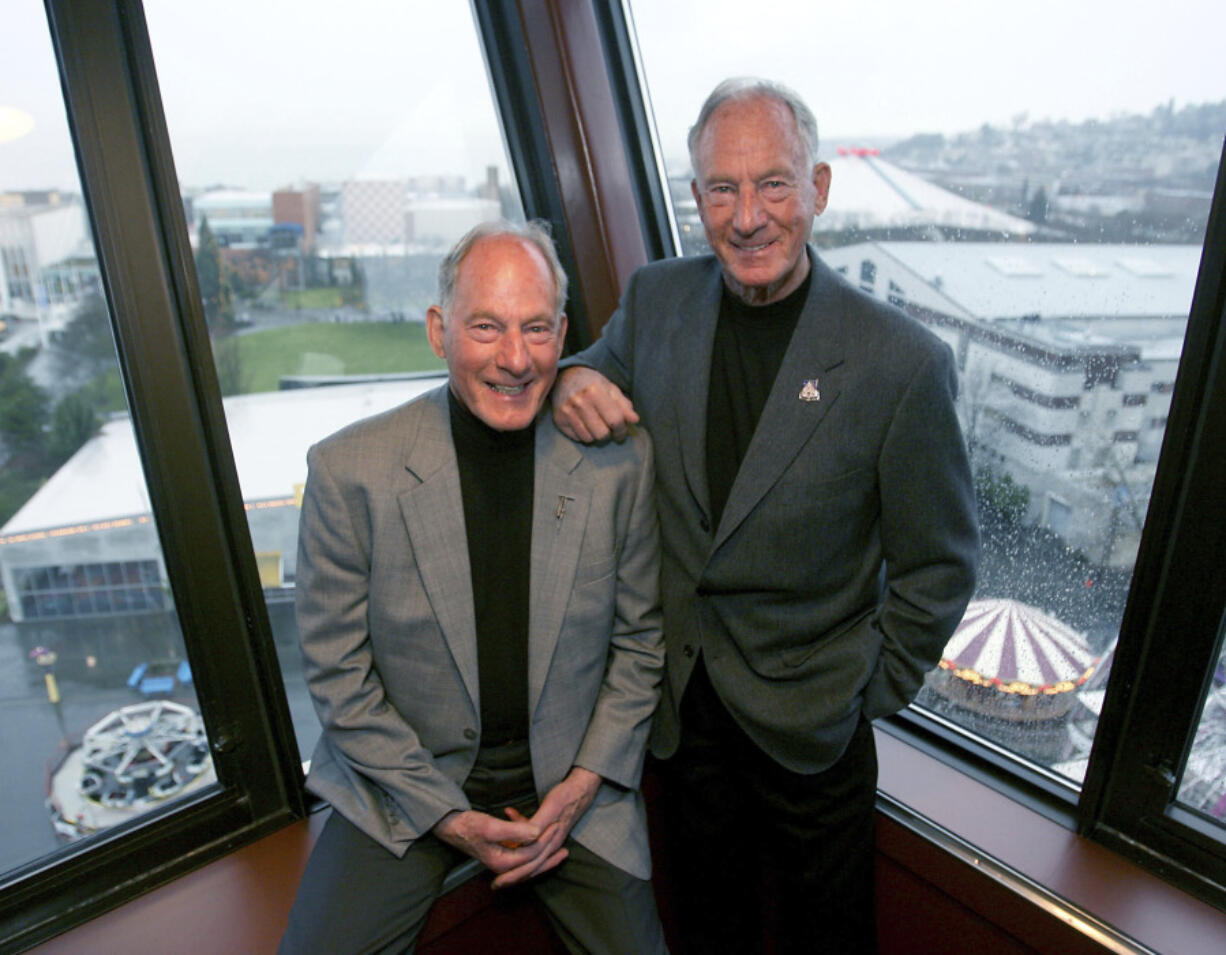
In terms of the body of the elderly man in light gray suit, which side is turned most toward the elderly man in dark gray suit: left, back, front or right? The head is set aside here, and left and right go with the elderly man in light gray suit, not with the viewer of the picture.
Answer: left

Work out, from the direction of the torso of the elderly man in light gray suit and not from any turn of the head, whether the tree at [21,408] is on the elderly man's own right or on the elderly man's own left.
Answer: on the elderly man's own right

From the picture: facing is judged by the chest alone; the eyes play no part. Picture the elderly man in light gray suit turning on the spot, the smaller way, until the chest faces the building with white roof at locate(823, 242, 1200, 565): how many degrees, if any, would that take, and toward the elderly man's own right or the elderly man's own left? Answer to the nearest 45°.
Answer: approximately 90° to the elderly man's own left

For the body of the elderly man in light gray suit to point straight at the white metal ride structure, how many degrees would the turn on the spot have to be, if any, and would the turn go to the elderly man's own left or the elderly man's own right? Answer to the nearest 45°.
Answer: approximately 135° to the elderly man's own right

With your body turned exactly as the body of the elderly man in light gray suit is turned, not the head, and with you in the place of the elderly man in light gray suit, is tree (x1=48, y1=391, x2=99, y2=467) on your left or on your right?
on your right

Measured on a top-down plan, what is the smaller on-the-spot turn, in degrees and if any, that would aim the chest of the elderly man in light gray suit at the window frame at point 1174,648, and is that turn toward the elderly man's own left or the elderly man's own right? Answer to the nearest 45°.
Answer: approximately 90° to the elderly man's own left

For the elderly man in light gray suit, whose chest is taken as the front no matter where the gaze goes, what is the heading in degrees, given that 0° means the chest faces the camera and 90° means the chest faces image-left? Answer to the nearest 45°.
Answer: approximately 0°
